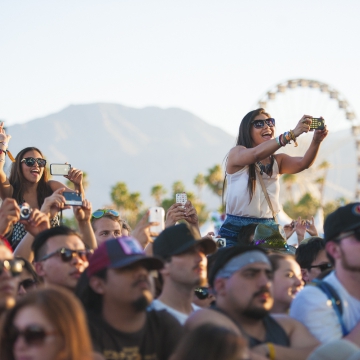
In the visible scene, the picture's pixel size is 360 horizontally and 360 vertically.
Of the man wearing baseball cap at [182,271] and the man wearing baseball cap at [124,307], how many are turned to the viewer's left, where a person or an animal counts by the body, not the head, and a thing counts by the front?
0

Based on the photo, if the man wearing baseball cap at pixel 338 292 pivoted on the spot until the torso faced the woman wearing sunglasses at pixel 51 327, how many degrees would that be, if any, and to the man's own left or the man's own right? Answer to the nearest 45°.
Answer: approximately 90° to the man's own right

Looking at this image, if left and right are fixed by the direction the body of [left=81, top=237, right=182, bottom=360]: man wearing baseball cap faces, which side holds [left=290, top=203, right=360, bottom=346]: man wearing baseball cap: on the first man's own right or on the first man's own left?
on the first man's own left

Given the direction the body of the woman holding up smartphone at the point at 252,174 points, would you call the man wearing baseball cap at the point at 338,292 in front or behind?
in front

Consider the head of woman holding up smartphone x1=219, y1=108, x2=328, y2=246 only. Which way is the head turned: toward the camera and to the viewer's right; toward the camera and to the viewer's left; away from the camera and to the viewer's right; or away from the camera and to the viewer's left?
toward the camera and to the viewer's right

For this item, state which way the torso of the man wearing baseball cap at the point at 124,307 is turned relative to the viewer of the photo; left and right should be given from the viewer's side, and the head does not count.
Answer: facing the viewer and to the right of the viewer

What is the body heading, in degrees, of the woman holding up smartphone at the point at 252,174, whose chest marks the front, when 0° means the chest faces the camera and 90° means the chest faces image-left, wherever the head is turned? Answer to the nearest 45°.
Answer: approximately 315°

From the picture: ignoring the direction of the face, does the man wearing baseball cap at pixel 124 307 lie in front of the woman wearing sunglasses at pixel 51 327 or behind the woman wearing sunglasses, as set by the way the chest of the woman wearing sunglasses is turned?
behind
